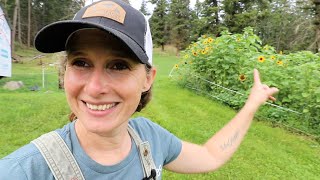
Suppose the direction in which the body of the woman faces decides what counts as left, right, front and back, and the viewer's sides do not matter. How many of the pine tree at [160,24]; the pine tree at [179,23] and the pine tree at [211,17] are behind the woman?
3

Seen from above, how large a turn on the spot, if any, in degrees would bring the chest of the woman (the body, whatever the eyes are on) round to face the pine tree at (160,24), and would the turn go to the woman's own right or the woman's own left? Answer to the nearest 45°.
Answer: approximately 180°

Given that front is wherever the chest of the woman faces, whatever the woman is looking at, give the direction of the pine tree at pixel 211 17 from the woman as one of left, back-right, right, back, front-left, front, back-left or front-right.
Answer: back

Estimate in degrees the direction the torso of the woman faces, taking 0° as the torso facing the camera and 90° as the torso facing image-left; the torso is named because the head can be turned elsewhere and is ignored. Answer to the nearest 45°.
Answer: approximately 0°

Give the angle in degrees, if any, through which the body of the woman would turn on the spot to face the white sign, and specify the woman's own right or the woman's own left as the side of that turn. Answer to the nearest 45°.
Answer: approximately 135° to the woman's own right

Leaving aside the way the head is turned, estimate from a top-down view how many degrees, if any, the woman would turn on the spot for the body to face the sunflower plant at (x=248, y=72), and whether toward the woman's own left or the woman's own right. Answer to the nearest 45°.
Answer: approximately 135° to the woman's own left

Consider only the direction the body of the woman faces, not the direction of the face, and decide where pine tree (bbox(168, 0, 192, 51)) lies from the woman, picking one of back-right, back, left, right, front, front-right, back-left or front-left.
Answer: back

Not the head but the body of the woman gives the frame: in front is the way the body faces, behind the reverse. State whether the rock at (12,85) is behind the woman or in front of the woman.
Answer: behind
